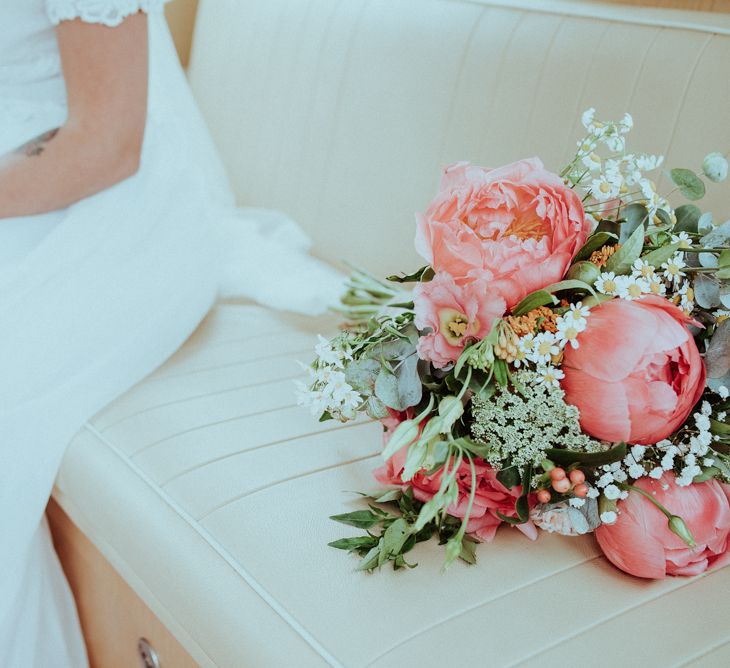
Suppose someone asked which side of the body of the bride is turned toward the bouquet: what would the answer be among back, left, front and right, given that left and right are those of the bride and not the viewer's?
left

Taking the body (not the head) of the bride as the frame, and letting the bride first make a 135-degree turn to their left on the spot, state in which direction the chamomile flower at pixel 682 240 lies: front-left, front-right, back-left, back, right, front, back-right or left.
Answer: front-right

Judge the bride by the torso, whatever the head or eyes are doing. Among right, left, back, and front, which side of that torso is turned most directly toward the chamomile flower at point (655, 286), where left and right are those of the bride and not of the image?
left

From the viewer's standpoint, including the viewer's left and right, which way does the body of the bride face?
facing the viewer and to the left of the viewer
